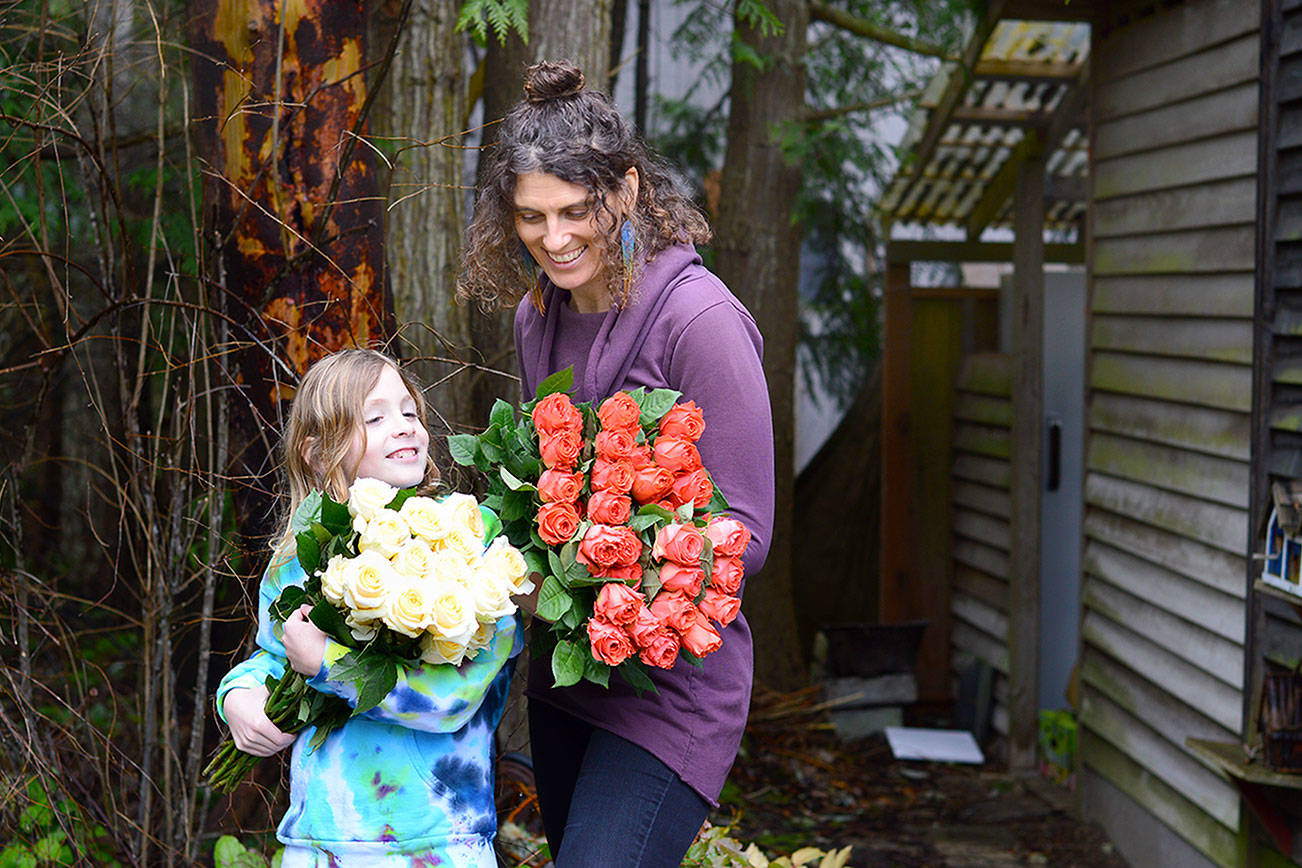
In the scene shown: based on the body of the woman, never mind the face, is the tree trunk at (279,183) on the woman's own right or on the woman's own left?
on the woman's own right

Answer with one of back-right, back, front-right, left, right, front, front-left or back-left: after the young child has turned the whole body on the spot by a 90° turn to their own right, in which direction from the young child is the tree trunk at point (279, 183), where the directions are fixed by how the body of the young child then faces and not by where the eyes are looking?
right

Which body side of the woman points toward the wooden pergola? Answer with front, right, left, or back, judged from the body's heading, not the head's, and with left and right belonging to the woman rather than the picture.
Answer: back

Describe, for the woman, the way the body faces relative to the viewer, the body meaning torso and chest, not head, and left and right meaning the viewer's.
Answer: facing the viewer and to the left of the viewer

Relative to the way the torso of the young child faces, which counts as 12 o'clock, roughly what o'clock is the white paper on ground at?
The white paper on ground is roughly at 7 o'clock from the young child.

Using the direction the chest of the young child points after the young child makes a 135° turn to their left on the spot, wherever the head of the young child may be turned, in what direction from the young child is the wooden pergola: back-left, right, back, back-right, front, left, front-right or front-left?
front

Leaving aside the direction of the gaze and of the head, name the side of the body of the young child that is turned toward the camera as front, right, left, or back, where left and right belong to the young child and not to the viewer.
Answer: front

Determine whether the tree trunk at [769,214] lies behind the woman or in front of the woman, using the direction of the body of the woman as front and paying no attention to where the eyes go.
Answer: behind

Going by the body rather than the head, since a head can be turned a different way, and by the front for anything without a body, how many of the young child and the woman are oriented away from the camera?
0

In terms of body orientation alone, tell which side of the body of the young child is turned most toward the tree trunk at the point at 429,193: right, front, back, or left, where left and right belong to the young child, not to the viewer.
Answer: back

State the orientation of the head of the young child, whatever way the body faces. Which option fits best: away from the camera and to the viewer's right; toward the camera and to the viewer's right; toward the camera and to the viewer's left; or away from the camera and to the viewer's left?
toward the camera and to the viewer's right

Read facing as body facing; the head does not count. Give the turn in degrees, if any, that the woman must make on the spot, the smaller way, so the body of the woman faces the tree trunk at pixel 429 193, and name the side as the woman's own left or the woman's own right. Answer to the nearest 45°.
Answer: approximately 135° to the woman's own right
